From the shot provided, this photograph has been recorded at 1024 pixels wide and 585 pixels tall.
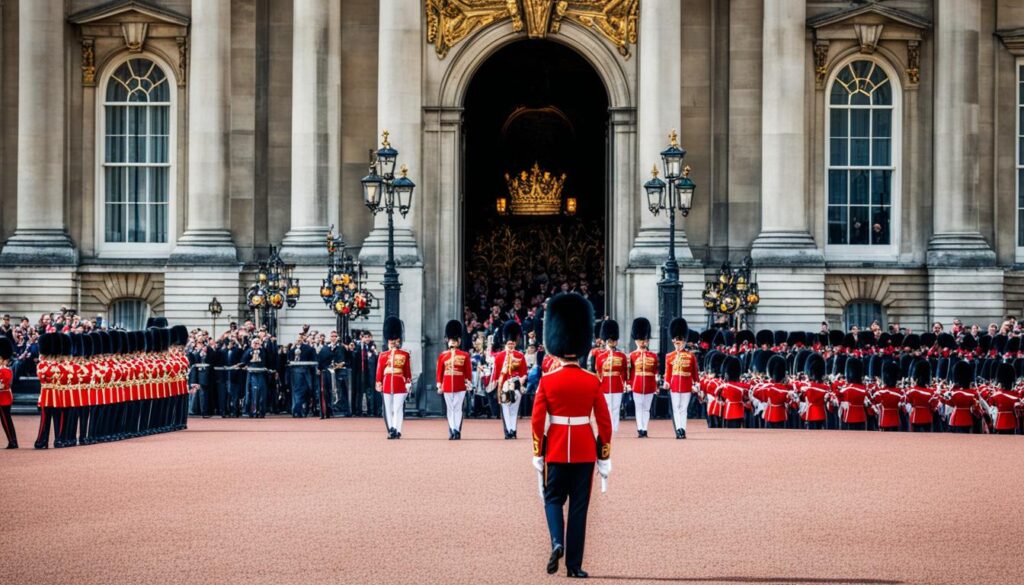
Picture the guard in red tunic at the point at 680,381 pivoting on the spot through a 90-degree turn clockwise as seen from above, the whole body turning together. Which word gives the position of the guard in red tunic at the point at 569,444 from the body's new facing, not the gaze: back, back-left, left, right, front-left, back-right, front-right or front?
left

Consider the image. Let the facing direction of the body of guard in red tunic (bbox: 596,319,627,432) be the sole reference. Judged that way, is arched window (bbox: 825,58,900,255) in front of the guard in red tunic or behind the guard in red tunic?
behind

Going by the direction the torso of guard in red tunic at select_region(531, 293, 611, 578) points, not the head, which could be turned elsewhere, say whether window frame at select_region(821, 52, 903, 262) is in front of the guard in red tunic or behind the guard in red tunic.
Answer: in front

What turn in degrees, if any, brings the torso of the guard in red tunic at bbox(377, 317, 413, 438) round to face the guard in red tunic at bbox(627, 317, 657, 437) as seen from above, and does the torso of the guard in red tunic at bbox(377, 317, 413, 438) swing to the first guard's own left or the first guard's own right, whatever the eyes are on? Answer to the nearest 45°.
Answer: approximately 90° to the first guard's own left

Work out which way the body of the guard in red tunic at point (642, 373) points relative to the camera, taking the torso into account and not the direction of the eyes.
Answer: toward the camera

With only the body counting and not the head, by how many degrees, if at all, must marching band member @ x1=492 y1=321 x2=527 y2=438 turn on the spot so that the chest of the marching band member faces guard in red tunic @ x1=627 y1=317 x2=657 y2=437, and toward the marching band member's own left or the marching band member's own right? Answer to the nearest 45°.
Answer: approximately 90° to the marching band member's own left

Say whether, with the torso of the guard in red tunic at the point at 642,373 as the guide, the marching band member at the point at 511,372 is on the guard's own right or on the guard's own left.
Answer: on the guard's own right

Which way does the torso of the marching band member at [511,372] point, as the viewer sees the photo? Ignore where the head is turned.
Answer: toward the camera

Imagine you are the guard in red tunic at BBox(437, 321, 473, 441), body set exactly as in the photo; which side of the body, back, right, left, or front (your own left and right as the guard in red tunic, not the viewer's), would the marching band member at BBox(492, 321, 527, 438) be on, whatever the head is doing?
left

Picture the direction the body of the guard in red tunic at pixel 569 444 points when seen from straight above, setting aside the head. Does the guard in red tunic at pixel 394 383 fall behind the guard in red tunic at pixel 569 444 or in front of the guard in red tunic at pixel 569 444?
in front

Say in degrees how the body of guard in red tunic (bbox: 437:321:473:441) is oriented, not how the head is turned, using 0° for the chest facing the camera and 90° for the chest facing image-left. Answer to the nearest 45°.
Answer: approximately 0°

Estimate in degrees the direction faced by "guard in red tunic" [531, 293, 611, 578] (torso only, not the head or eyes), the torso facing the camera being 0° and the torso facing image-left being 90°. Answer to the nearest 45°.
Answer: approximately 180°

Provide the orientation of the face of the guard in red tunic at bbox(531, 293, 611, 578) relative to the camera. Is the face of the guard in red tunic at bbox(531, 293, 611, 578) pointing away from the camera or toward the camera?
away from the camera
